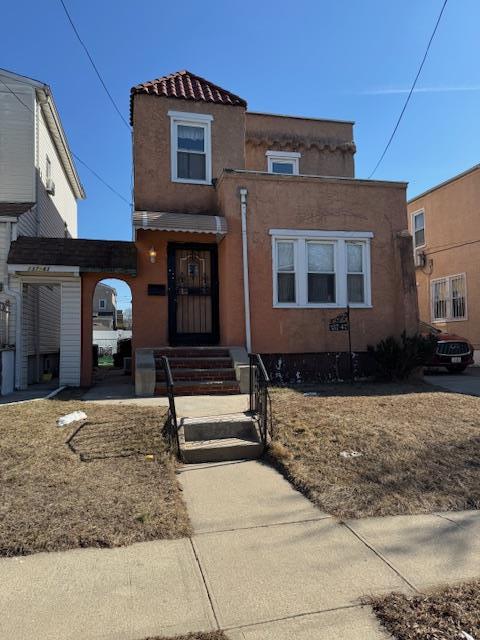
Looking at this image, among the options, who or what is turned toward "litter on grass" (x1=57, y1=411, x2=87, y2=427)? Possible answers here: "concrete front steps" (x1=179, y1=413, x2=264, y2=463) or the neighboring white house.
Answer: the neighboring white house

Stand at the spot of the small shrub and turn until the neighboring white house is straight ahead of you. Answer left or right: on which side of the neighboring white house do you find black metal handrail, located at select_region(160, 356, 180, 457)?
left

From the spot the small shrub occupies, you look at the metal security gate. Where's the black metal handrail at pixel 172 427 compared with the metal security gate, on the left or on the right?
left

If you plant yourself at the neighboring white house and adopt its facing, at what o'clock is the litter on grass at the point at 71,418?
The litter on grass is roughly at 12 o'clock from the neighboring white house.

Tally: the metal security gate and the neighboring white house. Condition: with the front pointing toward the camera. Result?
2

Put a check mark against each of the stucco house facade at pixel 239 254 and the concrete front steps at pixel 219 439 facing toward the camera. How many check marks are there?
2

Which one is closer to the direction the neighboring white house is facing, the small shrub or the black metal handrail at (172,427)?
the black metal handrail

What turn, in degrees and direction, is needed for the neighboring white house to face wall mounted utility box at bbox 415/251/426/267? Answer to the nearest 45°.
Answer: approximately 90° to its left

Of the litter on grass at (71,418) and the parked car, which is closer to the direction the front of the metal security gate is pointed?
the litter on grass
